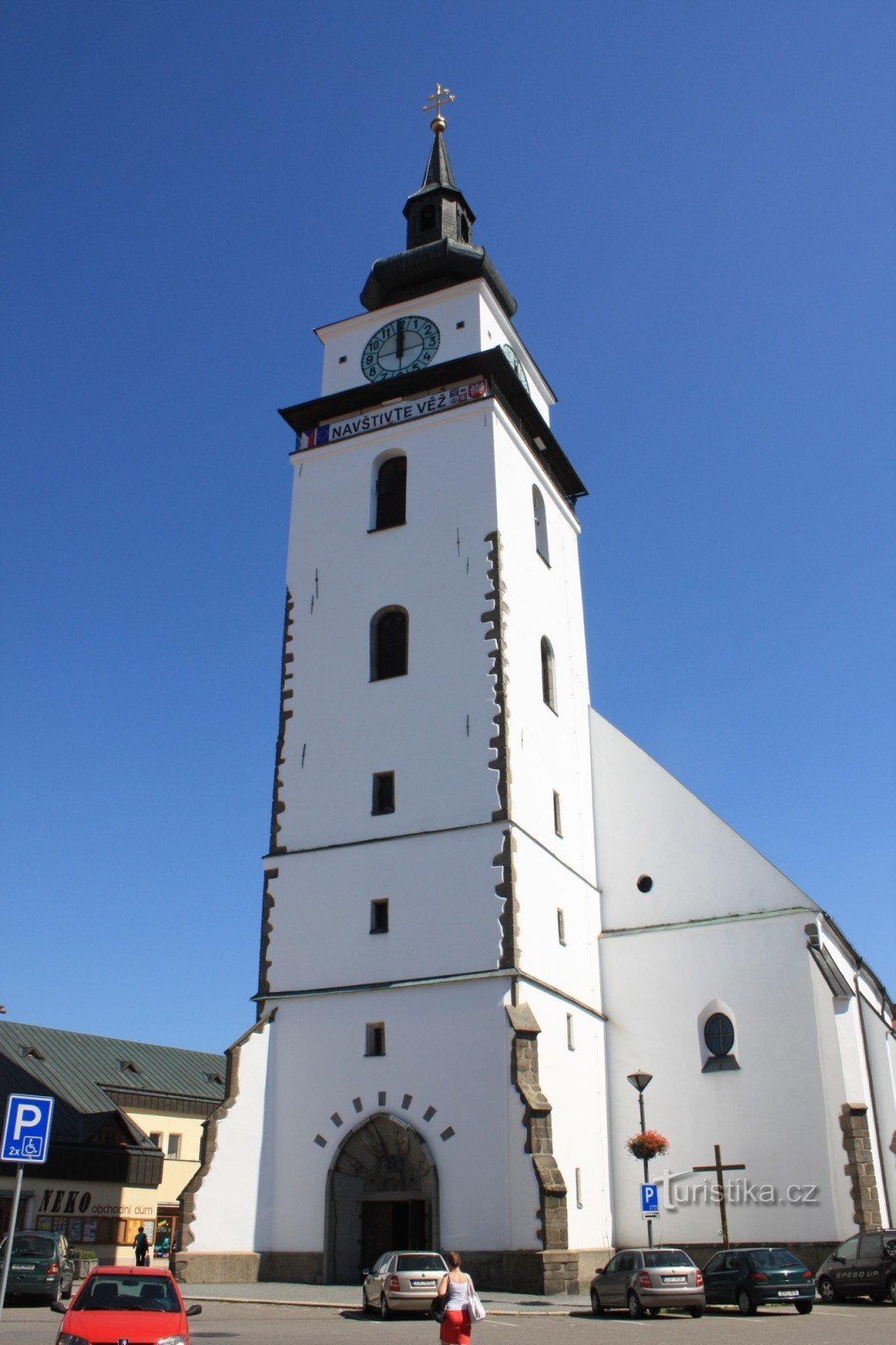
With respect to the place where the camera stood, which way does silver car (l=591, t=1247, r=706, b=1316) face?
facing away from the viewer and to the left of the viewer

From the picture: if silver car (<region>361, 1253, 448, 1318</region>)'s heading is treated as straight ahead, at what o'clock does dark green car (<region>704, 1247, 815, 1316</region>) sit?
The dark green car is roughly at 4 o'clock from the silver car.

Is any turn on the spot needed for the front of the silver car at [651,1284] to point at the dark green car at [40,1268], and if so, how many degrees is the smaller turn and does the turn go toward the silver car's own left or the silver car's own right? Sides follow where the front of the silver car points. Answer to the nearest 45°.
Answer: approximately 45° to the silver car's own left

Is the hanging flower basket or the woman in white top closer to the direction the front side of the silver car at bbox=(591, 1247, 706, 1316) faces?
the hanging flower basket

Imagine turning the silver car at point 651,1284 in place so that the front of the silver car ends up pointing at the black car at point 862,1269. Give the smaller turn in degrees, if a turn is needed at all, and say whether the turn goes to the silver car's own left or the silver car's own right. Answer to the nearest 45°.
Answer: approximately 90° to the silver car's own right

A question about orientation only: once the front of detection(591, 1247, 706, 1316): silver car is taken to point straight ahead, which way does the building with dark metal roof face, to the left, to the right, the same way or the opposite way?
the opposite way

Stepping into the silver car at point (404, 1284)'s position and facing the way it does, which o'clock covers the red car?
The red car is roughly at 8 o'clock from the silver car.

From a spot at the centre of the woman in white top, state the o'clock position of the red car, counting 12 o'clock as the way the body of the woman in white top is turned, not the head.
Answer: The red car is roughly at 9 o'clock from the woman in white top.

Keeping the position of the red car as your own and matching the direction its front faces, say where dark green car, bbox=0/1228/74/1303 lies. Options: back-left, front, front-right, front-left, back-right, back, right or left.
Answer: back

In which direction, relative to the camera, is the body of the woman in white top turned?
away from the camera

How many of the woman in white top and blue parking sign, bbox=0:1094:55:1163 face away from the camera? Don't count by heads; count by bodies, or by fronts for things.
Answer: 1

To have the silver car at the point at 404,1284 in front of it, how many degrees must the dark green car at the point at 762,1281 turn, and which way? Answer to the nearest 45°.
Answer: approximately 90° to its left

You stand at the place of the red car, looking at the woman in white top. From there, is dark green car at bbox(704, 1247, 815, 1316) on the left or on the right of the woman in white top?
left
